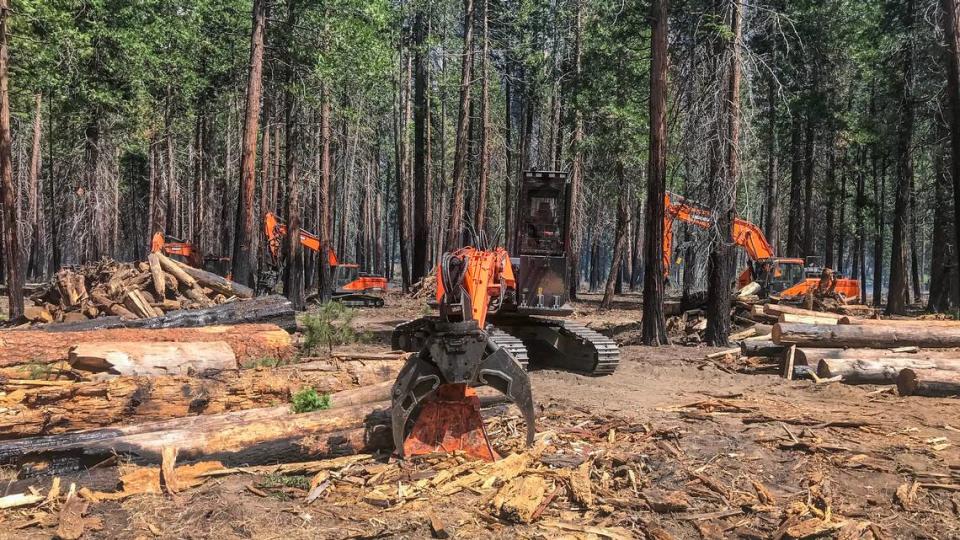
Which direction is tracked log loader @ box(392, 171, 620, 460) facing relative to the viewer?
toward the camera

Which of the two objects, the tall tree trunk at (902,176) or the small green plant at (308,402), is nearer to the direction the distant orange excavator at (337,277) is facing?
the small green plant

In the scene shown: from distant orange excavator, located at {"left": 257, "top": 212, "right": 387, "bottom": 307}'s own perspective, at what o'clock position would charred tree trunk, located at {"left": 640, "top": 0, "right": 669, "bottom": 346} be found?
The charred tree trunk is roughly at 8 o'clock from the distant orange excavator.

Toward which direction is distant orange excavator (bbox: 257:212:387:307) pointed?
to the viewer's left

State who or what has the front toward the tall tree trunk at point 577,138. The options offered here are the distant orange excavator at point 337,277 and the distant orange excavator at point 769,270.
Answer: the distant orange excavator at point 769,270

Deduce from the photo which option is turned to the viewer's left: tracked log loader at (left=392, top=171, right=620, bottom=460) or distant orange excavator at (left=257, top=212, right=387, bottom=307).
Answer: the distant orange excavator

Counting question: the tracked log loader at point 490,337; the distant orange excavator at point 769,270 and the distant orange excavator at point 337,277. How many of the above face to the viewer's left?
2

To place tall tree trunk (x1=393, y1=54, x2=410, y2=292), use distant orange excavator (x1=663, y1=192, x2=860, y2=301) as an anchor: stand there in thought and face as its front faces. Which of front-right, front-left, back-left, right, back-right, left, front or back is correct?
front

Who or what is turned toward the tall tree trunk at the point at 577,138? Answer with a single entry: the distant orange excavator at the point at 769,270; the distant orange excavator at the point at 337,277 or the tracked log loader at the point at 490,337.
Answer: the distant orange excavator at the point at 769,270

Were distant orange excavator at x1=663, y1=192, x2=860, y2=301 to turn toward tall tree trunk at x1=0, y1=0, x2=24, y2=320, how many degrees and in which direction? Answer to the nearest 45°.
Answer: approximately 45° to its left

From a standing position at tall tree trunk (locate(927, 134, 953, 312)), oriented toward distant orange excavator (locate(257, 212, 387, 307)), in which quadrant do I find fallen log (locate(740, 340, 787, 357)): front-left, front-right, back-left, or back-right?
front-left

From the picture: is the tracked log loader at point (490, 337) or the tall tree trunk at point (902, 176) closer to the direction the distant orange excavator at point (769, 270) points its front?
the tracked log loader

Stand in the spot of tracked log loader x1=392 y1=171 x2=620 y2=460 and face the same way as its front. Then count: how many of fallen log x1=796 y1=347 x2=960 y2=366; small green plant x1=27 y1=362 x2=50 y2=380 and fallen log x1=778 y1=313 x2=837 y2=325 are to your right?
1

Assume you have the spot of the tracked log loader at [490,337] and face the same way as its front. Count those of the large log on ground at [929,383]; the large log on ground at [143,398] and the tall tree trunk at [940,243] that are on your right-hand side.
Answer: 1

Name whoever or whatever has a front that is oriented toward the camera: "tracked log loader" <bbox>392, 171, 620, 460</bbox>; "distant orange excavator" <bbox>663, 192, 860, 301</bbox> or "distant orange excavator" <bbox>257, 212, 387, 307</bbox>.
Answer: the tracked log loader

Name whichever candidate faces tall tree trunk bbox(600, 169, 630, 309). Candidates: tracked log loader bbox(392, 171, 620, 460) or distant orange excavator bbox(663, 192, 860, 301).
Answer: the distant orange excavator

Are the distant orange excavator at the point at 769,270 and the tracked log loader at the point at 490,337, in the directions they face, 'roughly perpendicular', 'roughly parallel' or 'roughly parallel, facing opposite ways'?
roughly perpendicular

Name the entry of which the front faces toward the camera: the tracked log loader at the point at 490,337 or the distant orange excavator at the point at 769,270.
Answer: the tracked log loader

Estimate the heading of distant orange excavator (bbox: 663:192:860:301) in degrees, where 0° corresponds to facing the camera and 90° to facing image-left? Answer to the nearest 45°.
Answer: approximately 90°
